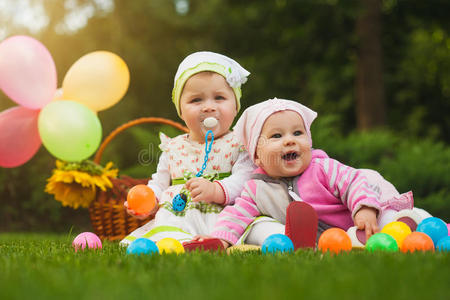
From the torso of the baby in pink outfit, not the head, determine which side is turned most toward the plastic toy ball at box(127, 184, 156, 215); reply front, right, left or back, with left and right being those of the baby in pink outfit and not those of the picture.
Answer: right

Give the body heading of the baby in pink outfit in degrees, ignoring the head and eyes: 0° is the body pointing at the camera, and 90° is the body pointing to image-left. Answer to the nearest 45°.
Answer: approximately 0°

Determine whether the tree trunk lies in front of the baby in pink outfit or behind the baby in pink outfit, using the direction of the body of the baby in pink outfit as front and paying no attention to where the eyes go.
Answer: behind

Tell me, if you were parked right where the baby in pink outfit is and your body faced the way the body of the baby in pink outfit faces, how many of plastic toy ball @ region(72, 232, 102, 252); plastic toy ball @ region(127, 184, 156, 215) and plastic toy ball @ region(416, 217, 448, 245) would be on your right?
2

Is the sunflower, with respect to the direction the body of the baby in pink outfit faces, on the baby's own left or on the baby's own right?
on the baby's own right

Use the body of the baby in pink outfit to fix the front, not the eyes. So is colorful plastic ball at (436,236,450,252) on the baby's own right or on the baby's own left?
on the baby's own left
